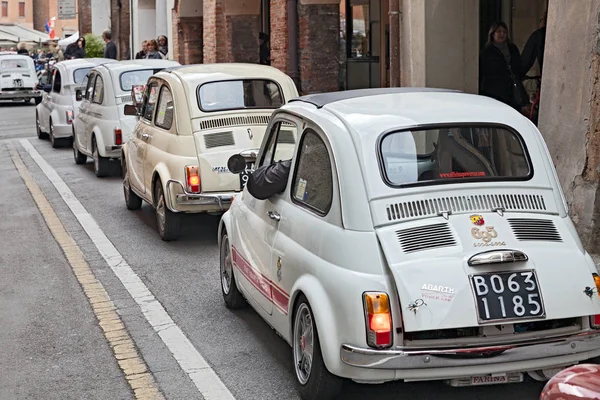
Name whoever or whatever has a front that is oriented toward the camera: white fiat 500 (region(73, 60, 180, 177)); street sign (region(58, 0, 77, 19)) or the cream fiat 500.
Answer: the street sign

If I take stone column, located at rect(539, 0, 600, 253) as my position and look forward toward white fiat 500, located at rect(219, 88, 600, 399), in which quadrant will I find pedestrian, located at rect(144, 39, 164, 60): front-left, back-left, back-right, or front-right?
back-right

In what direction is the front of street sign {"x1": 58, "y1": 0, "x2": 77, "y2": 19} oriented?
toward the camera

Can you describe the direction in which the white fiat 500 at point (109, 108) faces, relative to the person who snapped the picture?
facing away from the viewer and to the left of the viewer

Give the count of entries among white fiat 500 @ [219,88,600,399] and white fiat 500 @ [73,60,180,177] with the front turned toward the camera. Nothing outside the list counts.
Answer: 0

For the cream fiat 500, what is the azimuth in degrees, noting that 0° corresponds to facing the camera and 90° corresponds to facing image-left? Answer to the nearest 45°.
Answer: approximately 135°

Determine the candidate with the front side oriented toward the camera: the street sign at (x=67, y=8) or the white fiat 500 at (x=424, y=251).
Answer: the street sign

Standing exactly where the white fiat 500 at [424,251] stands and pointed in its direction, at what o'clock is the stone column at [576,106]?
The stone column is roughly at 2 o'clock from the white fiat 500.

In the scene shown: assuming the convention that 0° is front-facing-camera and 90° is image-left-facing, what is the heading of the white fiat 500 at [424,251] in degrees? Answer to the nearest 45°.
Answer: approximately 135°

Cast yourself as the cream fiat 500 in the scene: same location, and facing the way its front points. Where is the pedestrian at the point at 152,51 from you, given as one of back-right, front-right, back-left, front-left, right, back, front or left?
front-right

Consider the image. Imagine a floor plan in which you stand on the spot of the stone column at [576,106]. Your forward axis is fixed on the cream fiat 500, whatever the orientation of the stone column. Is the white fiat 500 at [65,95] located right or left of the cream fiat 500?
right

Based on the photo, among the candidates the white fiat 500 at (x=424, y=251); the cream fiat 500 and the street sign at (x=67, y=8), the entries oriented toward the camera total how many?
1

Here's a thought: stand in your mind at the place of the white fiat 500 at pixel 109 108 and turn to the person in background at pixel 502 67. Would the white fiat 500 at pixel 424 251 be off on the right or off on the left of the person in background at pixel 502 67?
right

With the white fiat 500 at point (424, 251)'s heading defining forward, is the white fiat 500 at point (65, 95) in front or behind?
in front

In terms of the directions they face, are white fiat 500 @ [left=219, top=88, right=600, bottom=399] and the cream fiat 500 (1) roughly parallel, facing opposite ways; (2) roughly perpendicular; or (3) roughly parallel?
roughly parallel

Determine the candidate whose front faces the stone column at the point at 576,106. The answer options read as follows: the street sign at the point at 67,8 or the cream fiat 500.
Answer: the street sign

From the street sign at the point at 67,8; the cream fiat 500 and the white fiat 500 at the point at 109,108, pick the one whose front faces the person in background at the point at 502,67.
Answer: the street sign

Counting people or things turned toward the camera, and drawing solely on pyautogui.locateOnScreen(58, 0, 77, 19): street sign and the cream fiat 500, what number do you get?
1
